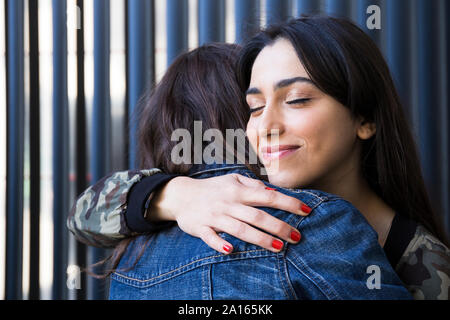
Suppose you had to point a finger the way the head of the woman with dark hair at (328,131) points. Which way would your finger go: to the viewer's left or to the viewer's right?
to the viewer's left

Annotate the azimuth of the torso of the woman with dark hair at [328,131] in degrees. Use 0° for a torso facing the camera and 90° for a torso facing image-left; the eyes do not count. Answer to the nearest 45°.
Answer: approximately 45°
